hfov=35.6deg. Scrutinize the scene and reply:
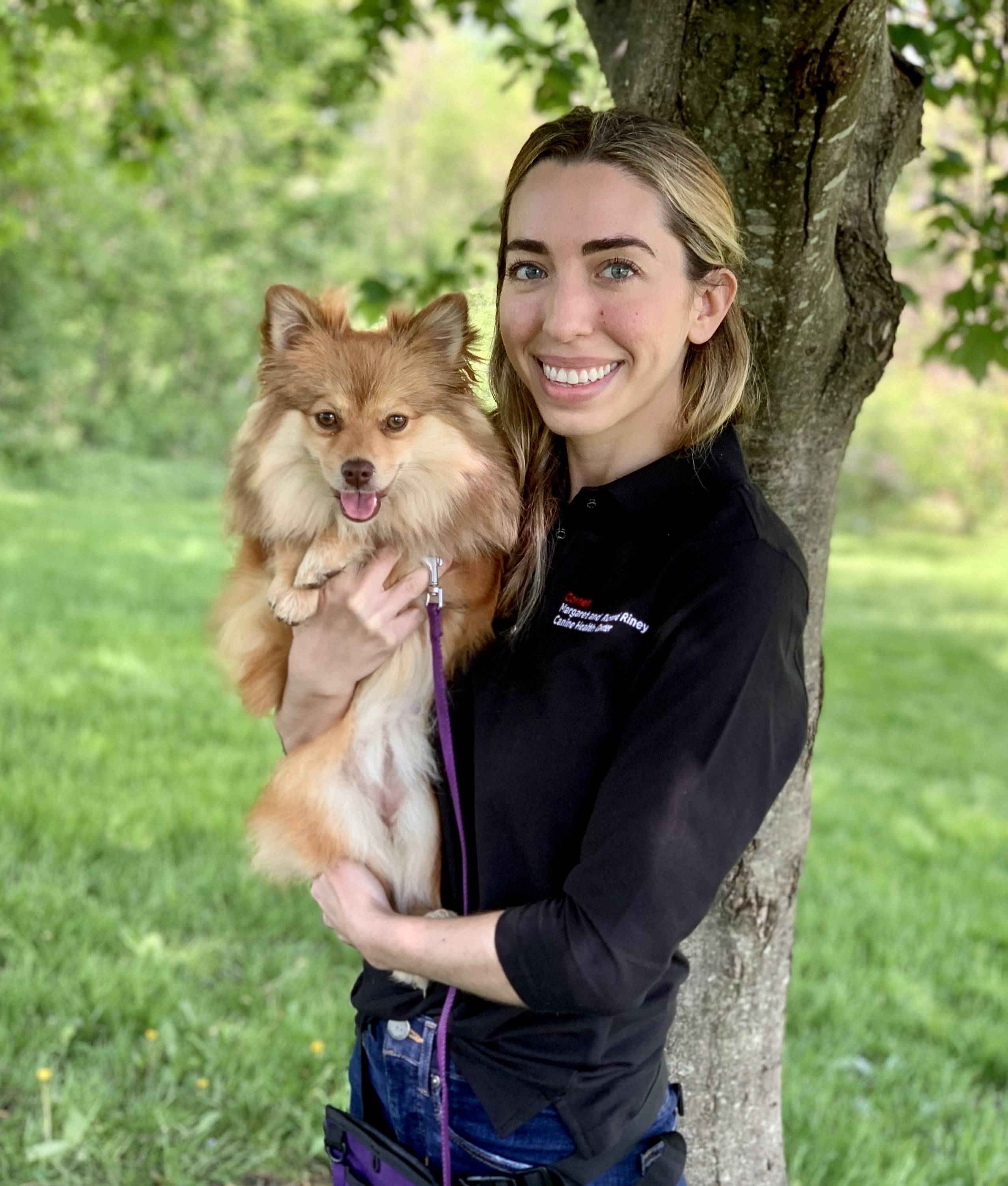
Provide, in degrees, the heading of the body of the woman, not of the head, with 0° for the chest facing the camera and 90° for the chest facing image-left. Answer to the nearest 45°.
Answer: approximately 45°
